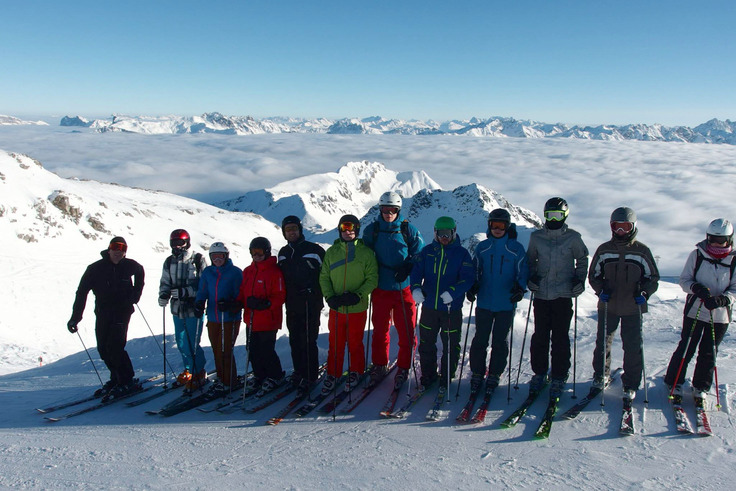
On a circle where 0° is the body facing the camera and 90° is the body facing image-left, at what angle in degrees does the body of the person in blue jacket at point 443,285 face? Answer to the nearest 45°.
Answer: approximately 0°

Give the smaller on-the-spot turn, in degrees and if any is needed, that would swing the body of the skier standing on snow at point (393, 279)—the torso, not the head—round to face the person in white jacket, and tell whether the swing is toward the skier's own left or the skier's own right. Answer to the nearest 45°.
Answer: approximately 90° to the skier's own left

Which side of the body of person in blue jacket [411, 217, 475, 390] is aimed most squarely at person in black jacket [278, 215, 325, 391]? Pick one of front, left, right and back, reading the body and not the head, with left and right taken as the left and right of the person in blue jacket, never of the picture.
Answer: right

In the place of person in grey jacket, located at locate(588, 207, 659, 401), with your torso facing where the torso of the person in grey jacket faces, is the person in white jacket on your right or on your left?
on your left

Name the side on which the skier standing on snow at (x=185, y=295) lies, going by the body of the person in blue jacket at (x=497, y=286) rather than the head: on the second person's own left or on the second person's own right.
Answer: on the second person's own right

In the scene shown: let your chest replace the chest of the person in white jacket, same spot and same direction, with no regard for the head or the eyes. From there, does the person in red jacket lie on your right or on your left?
on your right

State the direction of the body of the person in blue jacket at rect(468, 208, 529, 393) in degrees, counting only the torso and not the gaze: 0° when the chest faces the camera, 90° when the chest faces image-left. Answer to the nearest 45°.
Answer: approximately 0°
